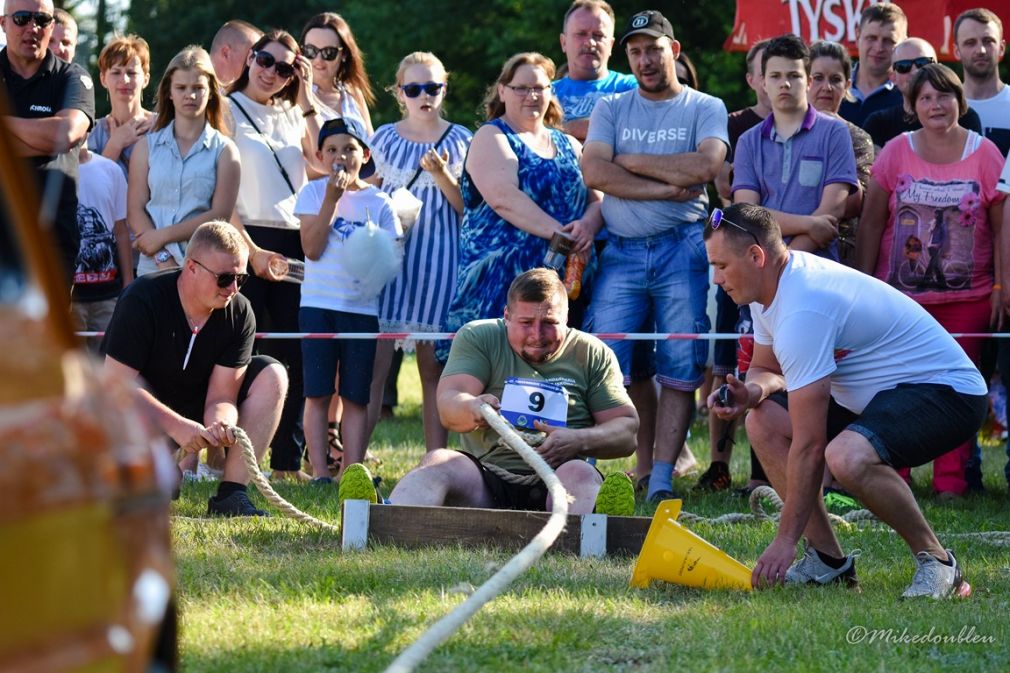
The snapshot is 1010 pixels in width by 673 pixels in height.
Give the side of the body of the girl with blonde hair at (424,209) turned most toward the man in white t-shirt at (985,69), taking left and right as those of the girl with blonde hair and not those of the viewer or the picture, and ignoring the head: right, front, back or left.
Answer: left

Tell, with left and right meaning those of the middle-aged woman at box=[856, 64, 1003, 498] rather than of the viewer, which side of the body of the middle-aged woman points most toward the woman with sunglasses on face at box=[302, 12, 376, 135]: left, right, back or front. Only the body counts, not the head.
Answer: right

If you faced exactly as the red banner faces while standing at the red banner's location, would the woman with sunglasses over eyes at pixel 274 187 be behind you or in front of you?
in front

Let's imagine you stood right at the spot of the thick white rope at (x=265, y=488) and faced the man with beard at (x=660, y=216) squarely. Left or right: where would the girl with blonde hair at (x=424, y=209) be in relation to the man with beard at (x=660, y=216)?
left

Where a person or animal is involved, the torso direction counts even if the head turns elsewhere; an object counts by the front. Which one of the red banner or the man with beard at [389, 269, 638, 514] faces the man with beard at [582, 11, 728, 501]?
the red banner

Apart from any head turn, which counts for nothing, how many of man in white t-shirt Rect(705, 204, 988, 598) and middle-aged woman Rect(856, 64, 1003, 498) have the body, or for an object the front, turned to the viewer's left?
1

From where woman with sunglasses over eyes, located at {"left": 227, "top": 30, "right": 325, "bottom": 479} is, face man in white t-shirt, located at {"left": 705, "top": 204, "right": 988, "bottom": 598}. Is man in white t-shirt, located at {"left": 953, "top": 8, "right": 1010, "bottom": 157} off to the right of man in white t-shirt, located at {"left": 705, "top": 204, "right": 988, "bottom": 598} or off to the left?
left

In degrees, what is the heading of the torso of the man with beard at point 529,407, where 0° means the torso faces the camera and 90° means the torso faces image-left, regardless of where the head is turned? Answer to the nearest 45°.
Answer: approximately 0°

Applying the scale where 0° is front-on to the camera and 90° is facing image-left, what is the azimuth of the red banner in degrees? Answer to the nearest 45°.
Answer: approximately 0°
